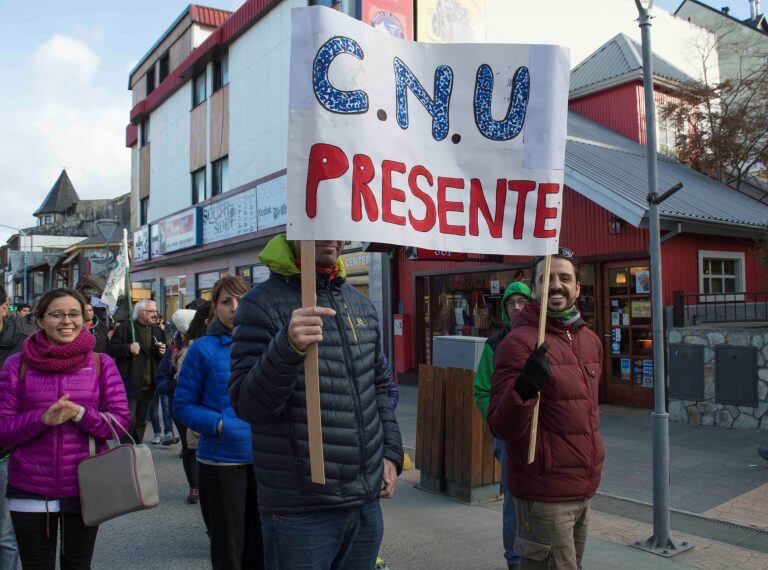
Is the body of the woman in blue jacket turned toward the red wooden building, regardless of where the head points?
no

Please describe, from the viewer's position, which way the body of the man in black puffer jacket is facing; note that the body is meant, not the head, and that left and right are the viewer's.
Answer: facing the viewer and to the right of the viewer

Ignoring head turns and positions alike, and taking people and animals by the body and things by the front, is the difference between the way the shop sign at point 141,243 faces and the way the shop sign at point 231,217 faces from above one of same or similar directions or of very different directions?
same or similar directions

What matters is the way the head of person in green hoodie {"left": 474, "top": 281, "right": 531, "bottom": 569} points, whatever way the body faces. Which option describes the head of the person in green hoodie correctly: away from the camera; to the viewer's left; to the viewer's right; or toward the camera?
toward the camera

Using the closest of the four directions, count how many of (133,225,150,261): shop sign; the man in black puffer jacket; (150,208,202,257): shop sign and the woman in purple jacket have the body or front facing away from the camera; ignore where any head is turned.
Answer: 0

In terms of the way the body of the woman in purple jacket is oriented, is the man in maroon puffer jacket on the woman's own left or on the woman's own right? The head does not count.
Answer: on the woman's own left

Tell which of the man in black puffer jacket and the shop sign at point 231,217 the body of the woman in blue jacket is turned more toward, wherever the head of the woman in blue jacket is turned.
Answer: the man in black puffer jacket

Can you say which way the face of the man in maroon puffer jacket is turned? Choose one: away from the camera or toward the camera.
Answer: toward the camera

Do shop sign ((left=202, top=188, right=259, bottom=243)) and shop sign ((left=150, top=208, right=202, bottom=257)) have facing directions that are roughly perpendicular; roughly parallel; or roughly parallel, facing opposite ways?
roughly parallel

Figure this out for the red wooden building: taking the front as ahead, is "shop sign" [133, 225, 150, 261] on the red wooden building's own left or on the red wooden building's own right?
on the red wooden building's own right

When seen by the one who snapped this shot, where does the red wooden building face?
facing the viewer and to the left of the viewer

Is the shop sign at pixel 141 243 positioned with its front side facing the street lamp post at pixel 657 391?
no

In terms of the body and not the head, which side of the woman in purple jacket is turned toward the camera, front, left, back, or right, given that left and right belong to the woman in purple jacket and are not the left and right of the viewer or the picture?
front
